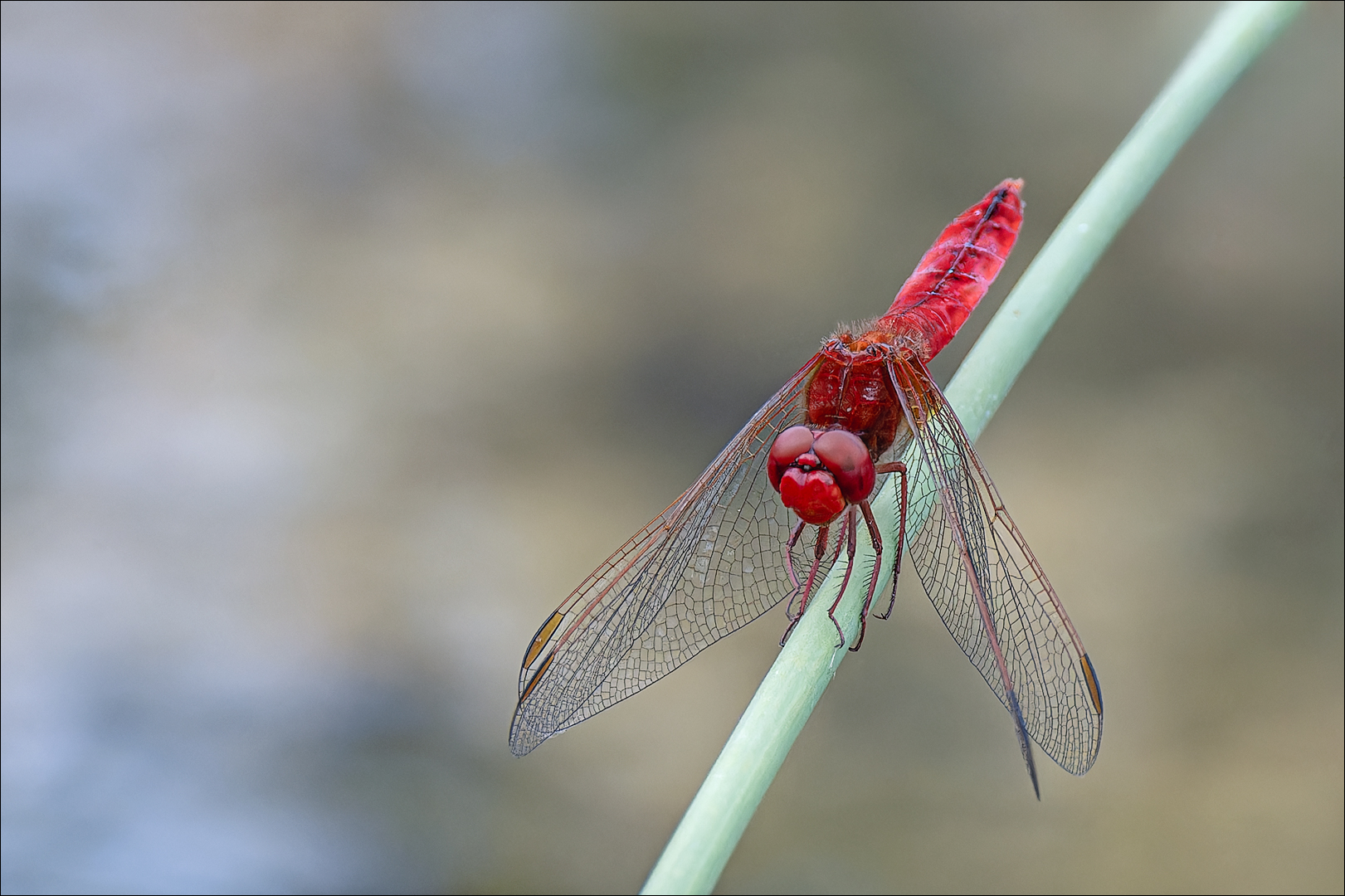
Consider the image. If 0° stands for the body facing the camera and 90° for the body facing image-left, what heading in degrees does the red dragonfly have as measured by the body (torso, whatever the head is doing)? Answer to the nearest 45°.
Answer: approximately 45°
